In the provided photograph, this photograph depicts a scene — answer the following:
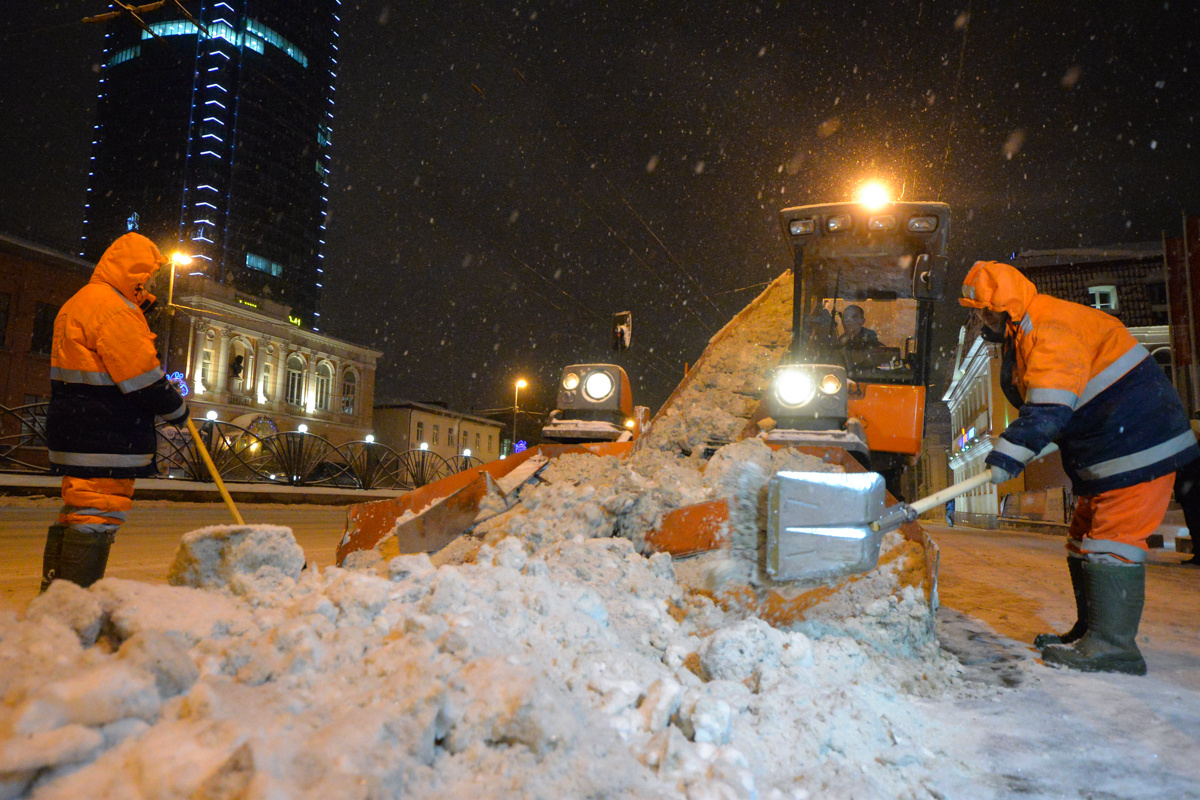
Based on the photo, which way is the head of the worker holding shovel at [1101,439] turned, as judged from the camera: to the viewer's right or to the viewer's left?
to the viewer's left

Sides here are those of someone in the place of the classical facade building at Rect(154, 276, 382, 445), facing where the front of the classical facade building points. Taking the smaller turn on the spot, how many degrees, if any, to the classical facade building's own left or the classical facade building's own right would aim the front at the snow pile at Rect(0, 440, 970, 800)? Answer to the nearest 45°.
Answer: approximately 45° to the classical facade building's own right

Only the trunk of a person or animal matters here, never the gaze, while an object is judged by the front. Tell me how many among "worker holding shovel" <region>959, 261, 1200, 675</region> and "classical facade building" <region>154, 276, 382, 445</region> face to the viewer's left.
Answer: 1

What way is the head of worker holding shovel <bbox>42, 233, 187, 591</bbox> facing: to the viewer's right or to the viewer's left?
to the viewer's right

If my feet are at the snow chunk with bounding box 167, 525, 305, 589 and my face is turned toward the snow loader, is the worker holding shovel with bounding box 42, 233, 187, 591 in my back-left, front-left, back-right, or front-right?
back-left

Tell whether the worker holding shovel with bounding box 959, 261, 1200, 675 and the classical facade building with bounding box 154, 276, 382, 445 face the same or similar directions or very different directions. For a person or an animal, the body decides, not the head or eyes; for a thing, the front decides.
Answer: very different directions

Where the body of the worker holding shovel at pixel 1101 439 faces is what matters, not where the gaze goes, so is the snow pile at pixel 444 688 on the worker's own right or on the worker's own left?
on the worker's own left

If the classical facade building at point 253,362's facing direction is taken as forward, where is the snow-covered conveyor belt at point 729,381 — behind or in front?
in front

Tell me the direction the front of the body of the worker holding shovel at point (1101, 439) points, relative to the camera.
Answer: to the viewer's left

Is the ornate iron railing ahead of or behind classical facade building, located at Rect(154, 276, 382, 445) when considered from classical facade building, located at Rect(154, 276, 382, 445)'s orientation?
ahead

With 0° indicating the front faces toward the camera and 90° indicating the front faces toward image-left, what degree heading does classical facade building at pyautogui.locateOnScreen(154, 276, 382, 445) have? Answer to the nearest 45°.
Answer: approximately 315°
